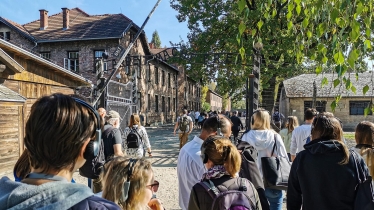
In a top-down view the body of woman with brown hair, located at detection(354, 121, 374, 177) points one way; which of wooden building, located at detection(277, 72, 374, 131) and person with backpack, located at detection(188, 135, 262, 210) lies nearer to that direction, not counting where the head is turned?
the wooden building

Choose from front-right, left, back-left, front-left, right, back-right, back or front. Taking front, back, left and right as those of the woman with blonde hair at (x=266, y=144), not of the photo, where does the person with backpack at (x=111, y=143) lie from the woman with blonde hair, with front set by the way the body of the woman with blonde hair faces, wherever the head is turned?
left

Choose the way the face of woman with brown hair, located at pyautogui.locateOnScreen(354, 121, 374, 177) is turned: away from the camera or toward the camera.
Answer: away from the camera

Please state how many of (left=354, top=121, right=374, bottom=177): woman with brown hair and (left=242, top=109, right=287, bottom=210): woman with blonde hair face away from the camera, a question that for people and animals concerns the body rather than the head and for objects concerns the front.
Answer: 2

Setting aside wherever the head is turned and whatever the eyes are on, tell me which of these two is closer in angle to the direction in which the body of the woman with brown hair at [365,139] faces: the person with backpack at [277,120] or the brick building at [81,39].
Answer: the person with backpack

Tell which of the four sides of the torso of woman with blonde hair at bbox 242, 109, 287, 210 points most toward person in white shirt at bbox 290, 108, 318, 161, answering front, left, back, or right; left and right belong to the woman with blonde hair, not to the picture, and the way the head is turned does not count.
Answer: front

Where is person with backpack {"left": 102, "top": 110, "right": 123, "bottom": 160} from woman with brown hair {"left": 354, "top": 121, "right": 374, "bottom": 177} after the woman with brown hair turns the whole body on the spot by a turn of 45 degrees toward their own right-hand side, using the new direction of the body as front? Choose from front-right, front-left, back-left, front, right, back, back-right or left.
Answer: back-left

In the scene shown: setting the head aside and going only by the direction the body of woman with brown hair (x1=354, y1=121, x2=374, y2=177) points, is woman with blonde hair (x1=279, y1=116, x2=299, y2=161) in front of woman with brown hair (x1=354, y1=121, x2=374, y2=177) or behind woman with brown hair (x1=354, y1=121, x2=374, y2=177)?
in front

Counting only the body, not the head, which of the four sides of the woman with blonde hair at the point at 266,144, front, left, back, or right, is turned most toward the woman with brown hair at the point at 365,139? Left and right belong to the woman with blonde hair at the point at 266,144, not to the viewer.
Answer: right

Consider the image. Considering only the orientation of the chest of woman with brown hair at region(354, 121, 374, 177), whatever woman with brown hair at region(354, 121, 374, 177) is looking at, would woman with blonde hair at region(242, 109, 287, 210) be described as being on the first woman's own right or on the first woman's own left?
on the first woman's own left

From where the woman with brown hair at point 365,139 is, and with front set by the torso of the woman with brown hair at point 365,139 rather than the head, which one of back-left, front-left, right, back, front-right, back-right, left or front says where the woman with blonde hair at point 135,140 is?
left

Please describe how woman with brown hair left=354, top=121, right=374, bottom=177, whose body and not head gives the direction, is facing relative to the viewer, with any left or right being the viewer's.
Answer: facing away from the viewer

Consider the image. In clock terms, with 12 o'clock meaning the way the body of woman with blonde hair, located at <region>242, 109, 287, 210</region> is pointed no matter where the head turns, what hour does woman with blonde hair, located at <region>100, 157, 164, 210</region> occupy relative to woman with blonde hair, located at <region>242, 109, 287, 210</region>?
woman with blonde hair, located at <region>100, 157, 164, 210</region> is roughly at 7 o'clock from woman with blonde hair, located at <region>242, 109, 287, 210</region>.

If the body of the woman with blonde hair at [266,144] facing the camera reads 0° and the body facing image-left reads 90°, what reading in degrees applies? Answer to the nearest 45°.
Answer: approximately 180°
